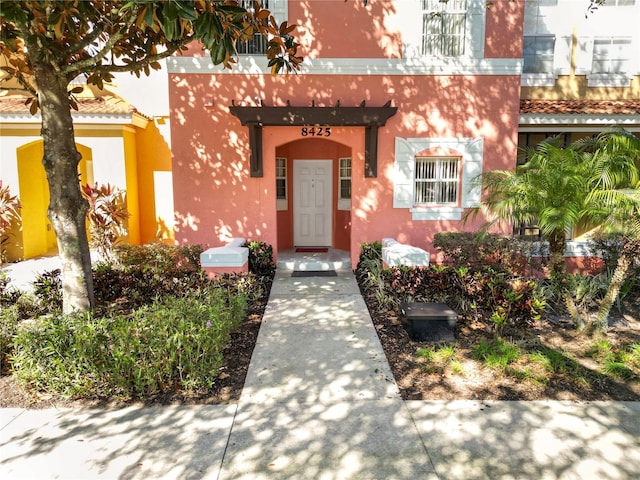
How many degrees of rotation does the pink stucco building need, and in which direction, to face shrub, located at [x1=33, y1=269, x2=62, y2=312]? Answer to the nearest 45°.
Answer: approximately 45° to its right

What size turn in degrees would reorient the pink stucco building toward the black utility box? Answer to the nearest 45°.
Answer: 0° — it already faces it

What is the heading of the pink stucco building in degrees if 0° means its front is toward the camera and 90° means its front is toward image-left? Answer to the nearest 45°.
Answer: approximately 0°

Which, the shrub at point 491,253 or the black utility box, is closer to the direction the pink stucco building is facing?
the black utility box

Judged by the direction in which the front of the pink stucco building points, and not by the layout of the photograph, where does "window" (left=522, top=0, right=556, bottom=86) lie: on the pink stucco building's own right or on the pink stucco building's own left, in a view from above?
on the pink stucco building's own left

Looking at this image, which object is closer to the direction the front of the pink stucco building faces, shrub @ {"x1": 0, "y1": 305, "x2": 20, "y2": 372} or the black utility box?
the black utility box

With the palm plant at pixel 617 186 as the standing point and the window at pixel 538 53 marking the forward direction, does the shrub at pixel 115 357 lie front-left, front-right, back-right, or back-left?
back-left

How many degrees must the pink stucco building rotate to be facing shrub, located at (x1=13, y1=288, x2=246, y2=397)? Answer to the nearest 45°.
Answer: approximately 45° to its right

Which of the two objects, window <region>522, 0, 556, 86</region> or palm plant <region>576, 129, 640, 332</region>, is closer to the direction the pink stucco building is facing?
the palm plant

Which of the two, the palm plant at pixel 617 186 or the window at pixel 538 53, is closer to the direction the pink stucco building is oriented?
the palm plant

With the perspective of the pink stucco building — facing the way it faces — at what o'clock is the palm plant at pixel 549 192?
The palm plant is roughly at 11 o'clock from the pink stucco building.

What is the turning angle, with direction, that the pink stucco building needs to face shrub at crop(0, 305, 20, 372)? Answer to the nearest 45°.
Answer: approximately 45° to its right

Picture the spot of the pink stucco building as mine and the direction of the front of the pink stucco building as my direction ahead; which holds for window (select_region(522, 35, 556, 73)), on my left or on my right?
on my left
